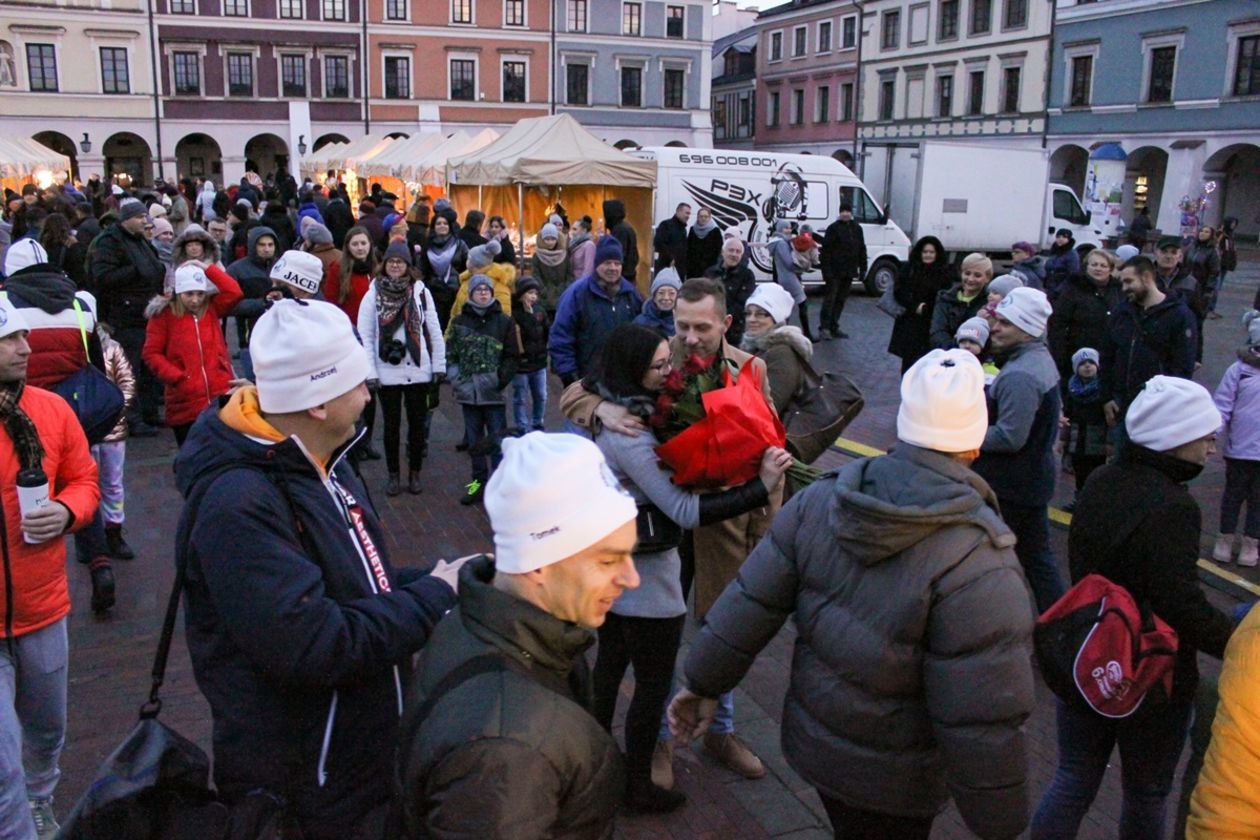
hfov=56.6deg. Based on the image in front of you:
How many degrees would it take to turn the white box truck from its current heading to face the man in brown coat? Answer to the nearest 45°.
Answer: approximately 90° to its right

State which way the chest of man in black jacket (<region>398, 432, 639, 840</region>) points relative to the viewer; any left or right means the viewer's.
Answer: facing to the right of the viewer

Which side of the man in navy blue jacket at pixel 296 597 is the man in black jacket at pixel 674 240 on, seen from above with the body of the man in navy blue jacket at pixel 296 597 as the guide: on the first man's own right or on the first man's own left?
on the first man's own left

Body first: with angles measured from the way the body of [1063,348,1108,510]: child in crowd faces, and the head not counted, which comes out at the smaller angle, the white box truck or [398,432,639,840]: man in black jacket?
the man in black jacket

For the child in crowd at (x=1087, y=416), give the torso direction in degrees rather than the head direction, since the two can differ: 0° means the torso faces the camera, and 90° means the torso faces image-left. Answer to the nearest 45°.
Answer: approximately 0°

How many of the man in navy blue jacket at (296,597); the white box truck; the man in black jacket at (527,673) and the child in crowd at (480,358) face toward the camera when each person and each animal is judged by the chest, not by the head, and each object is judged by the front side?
1

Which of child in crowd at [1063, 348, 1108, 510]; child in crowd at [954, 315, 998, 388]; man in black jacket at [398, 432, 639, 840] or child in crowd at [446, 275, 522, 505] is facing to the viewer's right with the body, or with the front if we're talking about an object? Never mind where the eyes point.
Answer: the man in black jacket

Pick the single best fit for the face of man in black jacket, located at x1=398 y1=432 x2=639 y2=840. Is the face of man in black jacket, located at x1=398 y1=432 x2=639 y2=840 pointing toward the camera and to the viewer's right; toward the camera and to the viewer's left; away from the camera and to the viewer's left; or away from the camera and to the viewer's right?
toward the camera and to the viewer's right

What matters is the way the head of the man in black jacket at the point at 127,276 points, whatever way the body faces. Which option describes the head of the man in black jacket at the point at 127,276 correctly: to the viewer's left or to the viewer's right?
to the viewer's right

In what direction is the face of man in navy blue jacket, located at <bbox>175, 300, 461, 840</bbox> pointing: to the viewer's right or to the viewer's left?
to the viewer's right

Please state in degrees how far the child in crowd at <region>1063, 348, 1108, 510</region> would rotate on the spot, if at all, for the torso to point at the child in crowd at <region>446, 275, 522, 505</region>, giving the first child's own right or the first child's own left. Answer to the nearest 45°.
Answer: approximately 90° to the first child's own right

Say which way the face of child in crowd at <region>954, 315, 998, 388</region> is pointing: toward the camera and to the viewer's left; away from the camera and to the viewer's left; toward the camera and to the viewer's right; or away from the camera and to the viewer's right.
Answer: toward the camera and to the viewer's left

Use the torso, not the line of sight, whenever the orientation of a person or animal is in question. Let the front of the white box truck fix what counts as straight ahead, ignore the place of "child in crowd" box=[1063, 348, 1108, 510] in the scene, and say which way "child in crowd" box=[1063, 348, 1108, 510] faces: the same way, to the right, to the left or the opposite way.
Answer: to the right

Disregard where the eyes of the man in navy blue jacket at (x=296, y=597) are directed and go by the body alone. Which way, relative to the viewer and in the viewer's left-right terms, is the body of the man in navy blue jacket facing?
facing to the right of the viewer

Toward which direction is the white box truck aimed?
to the viewer's right
